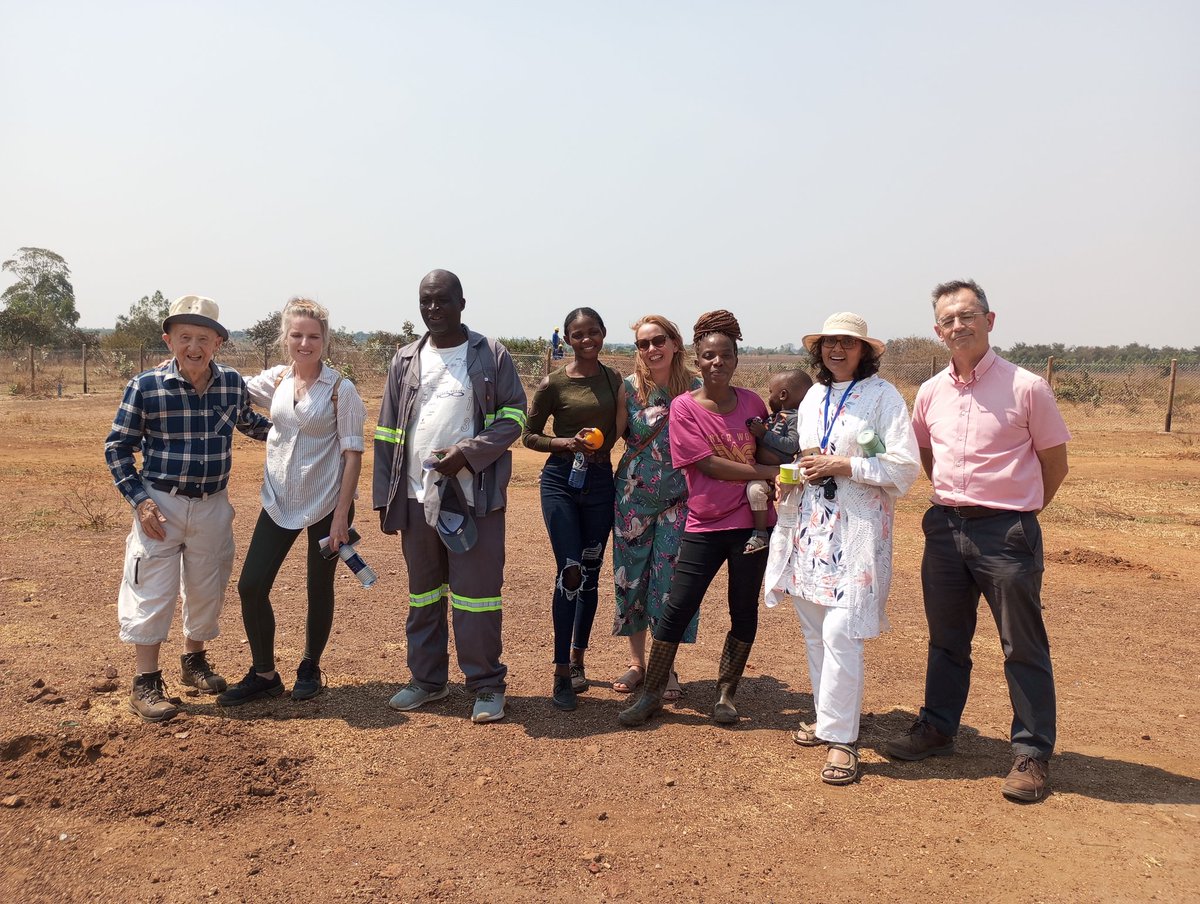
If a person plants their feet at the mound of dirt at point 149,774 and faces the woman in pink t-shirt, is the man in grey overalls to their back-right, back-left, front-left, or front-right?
front-left

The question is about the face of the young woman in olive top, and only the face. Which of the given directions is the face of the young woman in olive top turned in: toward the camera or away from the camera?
toward the camera

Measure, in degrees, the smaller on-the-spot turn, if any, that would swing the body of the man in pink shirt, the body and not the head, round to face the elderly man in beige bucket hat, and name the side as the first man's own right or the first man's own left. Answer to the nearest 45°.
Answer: approximately 45° to the first man's own right

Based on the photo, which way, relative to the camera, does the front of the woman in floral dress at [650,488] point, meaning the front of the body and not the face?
toward the camera

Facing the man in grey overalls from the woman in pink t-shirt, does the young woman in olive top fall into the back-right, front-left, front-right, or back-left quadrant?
front-right

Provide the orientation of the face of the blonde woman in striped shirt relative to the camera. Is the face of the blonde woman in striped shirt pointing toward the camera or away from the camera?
toward the camera

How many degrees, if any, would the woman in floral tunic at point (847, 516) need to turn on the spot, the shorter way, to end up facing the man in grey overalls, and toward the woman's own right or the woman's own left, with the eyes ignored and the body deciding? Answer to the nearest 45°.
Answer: approximately 45° to the woman's own right

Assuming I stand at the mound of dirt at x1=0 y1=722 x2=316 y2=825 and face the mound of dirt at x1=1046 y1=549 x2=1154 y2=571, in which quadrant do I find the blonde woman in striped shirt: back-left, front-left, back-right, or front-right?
front-left

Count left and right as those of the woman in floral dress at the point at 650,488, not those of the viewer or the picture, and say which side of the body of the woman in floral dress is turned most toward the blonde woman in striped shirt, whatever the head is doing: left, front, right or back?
right

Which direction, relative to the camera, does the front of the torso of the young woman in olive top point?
toward the camera
